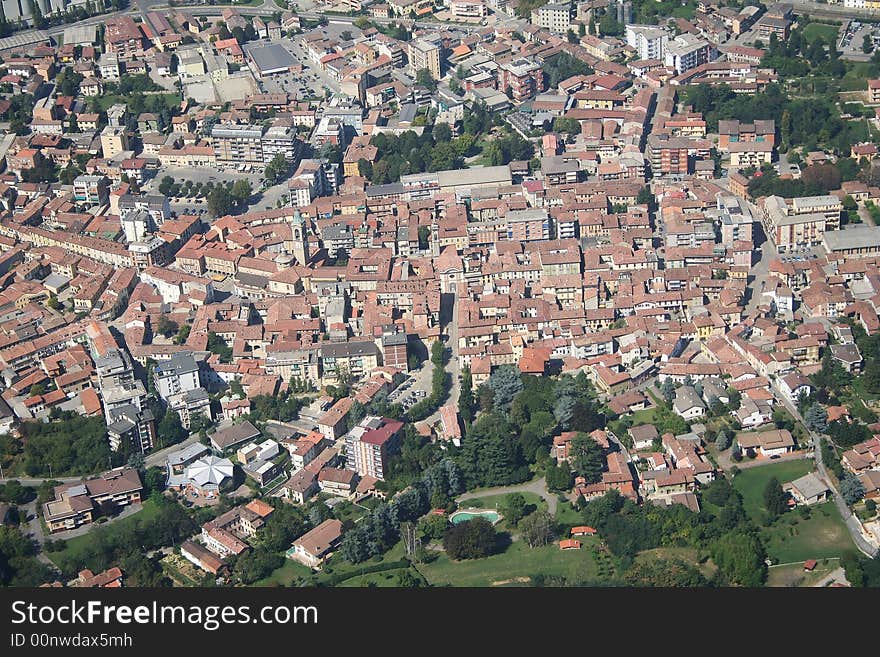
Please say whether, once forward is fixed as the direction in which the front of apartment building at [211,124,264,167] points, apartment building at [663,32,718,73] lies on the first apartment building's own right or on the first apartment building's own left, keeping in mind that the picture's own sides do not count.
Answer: on the first apartment building's own left

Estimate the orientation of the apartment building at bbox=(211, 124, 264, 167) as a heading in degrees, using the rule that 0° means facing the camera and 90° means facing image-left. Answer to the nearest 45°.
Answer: approximately 0°

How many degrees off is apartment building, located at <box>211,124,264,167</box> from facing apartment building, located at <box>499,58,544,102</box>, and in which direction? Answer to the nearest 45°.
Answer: approximately 90° to its left

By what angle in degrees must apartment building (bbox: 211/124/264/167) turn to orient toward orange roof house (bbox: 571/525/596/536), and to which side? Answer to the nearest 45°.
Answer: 0° — it already faces it

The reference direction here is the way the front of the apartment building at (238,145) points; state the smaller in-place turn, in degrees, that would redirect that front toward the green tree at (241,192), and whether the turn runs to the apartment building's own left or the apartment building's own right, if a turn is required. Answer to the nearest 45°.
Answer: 0° — it already faces it

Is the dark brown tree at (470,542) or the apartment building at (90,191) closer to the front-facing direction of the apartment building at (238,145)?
the dark brown tree

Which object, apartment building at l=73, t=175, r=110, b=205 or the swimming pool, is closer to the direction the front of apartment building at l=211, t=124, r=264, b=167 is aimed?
the swimming pool

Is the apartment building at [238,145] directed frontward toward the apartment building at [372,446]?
yes

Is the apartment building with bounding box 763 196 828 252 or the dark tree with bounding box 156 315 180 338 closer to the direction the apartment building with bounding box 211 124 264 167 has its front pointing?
the dark tree

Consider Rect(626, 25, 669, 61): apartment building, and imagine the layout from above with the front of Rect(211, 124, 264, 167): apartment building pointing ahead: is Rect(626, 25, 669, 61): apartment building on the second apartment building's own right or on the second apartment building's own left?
on the second apartment building's own left
